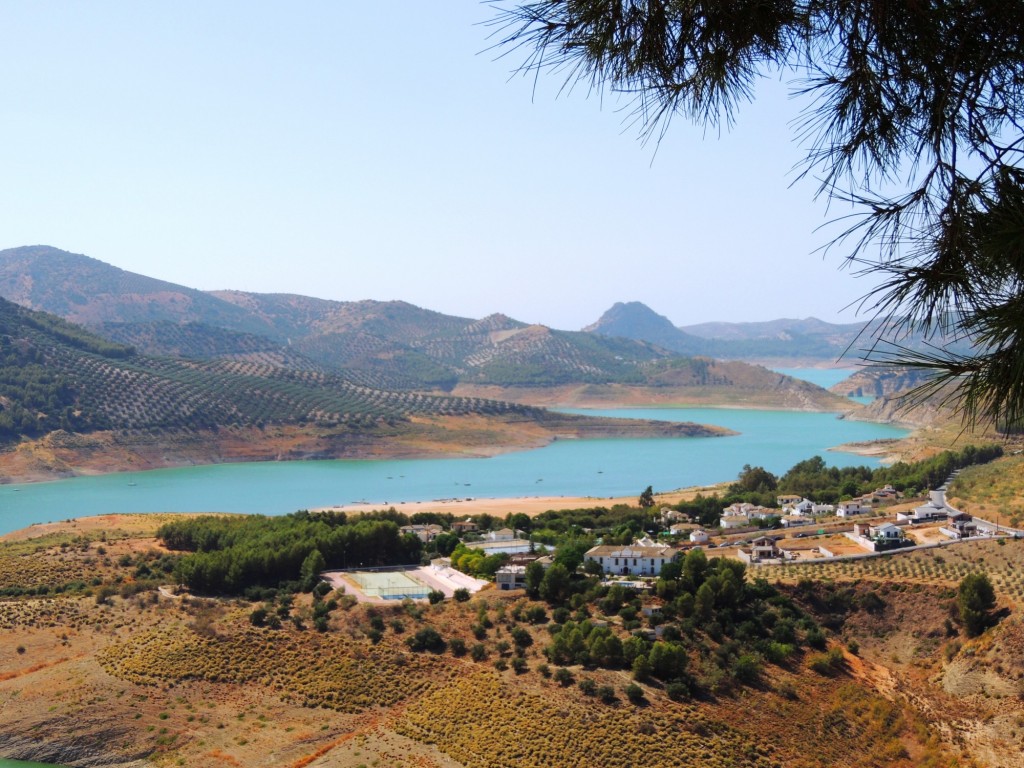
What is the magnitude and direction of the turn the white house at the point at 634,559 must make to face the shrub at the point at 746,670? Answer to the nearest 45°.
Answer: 0° — it already faces it

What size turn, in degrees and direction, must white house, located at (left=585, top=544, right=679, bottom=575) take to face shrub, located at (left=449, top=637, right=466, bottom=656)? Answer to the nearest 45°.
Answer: approximately 45° to its right

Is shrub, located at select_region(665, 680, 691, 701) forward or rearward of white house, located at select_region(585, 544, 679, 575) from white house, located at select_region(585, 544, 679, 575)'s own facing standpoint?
forward

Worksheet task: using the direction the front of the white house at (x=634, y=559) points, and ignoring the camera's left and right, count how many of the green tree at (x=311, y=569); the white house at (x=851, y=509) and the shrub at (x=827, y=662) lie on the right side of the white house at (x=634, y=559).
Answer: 1

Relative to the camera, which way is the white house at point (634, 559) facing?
toward the camera

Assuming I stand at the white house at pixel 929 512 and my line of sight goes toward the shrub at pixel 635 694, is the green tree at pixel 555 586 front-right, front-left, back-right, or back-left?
front-right

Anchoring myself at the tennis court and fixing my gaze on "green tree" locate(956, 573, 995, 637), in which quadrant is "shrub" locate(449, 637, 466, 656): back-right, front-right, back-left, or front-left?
front-right

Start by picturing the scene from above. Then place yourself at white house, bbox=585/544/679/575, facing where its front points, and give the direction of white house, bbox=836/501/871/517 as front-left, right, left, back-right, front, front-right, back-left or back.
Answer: back-left

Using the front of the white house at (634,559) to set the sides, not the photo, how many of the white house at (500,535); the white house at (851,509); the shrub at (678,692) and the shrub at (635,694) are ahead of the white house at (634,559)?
2

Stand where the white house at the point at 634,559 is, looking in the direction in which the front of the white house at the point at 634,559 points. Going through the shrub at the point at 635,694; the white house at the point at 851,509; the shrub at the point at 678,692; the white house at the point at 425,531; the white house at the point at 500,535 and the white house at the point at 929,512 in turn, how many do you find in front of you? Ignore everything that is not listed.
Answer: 2

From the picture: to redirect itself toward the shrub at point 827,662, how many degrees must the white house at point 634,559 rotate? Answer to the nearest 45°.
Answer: approximately 45° to its left

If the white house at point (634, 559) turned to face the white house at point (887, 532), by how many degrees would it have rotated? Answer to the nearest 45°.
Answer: approximately 90° to its left

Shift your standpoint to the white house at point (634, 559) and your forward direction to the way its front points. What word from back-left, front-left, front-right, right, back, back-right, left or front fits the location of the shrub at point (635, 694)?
front

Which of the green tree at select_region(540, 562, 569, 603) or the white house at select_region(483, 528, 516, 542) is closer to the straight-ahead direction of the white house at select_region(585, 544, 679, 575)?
the green tree

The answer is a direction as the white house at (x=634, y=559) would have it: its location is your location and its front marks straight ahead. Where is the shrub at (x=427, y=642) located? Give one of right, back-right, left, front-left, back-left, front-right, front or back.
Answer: front-right
